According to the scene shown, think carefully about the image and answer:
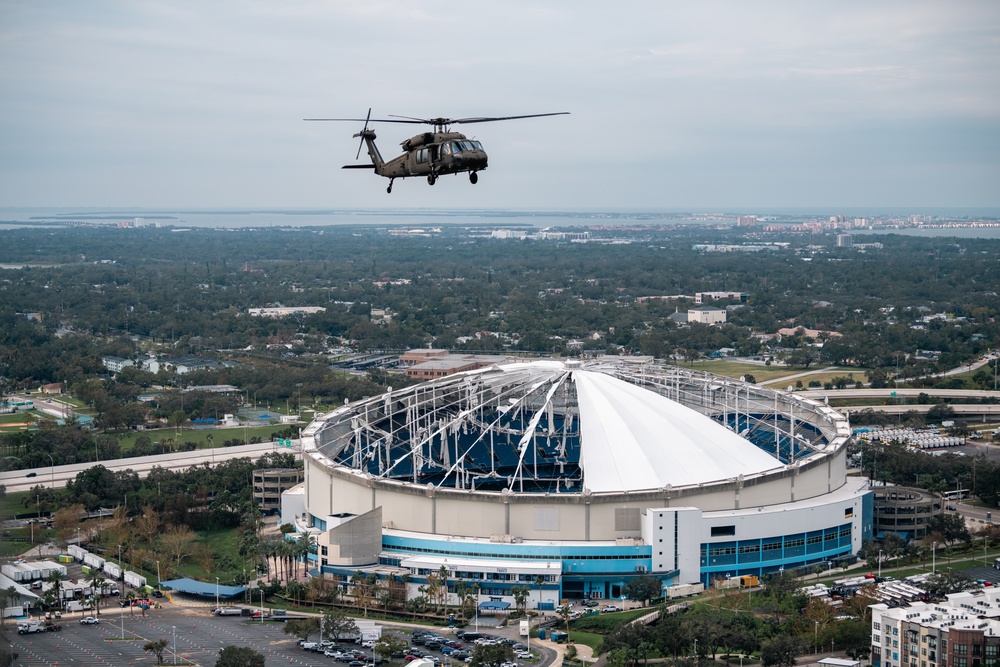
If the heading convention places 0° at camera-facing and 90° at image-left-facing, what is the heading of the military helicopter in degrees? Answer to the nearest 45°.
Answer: approximately 315°

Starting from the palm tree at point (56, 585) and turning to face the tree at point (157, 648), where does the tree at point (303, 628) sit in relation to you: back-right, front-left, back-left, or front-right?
front-left

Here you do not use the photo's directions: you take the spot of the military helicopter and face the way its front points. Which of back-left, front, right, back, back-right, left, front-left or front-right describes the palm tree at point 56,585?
back

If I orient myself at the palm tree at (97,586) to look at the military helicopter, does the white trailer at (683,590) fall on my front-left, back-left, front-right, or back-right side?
front-left

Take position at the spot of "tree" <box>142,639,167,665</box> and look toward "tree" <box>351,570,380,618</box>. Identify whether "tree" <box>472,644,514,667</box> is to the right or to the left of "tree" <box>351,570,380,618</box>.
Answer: right

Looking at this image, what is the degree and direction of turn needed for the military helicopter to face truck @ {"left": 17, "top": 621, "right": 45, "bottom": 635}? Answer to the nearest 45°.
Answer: approximately 180°

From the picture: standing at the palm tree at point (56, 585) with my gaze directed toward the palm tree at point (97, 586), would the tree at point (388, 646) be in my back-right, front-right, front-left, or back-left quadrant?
front-right
